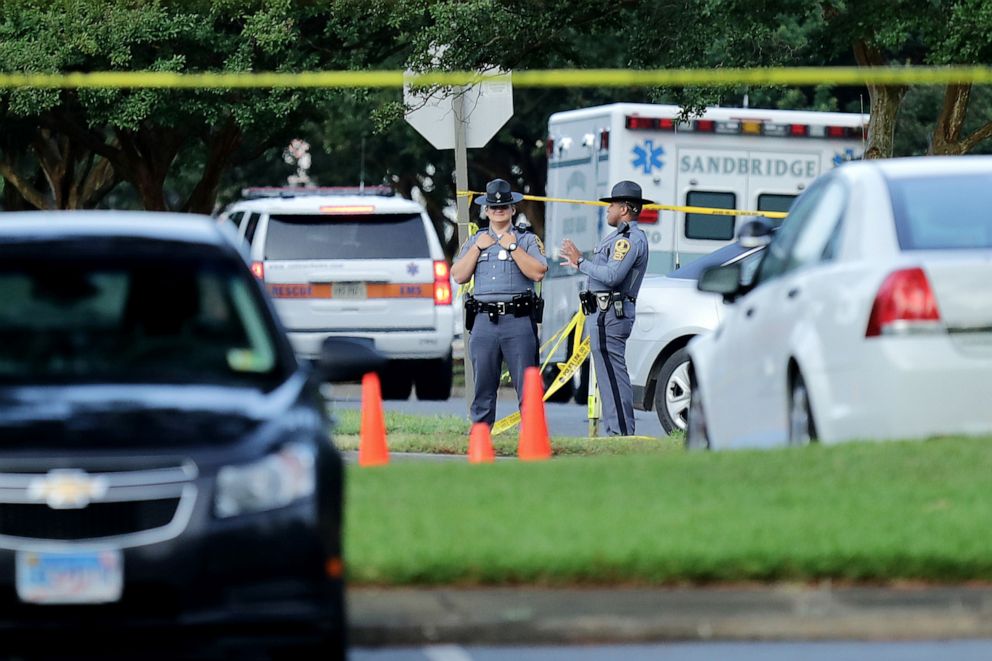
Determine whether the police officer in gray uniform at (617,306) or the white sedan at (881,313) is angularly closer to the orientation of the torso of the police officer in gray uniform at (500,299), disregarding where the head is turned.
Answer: the white sedan

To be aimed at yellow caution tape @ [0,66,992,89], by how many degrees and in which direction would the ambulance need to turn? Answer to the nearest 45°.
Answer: approximately 180°

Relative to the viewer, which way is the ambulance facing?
away from the camera

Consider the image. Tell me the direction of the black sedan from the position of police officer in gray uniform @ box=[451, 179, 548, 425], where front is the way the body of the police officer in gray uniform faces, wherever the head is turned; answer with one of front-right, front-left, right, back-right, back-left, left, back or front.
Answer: front

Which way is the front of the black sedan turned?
toward the camera

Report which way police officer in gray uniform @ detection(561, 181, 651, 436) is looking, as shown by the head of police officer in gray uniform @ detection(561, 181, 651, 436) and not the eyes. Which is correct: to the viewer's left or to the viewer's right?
to the viewer's left

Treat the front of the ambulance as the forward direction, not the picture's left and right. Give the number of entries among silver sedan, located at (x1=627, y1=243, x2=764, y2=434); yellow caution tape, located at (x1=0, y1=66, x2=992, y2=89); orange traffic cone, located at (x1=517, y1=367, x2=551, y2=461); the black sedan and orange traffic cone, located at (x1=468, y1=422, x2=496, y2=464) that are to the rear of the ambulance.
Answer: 5

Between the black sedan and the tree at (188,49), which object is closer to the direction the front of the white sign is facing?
the tree

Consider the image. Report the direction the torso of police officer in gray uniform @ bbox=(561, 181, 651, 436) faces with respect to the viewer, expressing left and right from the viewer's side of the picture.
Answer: facing to the left of the viewer

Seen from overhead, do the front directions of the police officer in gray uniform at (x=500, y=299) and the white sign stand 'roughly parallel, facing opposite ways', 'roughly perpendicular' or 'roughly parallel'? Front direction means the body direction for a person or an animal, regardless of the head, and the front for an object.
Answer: roughly parallel, facing opposite ways

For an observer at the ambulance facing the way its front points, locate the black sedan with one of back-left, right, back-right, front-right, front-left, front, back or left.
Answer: back

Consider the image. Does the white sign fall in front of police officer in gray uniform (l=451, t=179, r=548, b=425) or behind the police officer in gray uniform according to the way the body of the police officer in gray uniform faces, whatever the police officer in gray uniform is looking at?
behind

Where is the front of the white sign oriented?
away from the camera

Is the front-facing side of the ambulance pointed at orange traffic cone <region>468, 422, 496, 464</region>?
no
